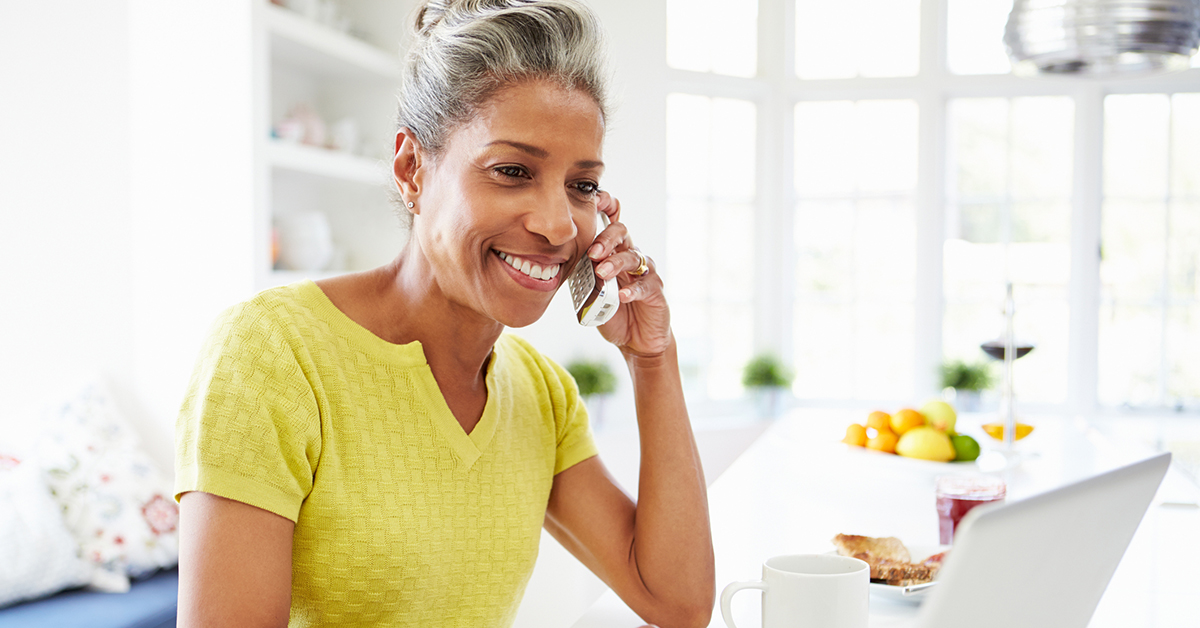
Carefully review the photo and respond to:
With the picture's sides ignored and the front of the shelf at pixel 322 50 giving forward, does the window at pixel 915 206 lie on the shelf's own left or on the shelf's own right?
on the shelf's own left

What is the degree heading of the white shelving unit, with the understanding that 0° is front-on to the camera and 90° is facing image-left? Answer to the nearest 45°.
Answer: approximately 315°

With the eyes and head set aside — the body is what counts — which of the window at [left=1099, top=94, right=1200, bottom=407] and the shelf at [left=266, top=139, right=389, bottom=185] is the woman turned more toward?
the window

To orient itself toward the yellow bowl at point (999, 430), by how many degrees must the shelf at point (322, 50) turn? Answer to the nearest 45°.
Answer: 0° — it already faces it

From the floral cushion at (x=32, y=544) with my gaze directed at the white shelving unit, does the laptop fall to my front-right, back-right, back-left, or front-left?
back-right

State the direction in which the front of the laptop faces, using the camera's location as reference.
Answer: facing away from the viewer and to the left of the viewer

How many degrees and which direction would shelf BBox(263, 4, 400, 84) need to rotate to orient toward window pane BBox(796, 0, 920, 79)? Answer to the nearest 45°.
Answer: approximately 45° to its left

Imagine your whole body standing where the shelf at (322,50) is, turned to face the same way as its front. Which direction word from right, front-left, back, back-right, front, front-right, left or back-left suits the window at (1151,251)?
front-left

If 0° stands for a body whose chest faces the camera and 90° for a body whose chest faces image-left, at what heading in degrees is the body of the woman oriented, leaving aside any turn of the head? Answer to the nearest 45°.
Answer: approximately 315°

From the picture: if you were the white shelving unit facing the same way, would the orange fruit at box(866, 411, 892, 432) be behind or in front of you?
in front

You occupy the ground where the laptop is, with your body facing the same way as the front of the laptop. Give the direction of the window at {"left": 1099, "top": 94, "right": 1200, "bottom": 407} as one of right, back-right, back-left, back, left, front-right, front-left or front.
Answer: front-right

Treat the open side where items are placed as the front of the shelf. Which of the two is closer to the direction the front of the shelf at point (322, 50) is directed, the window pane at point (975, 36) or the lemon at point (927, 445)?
the lemon
